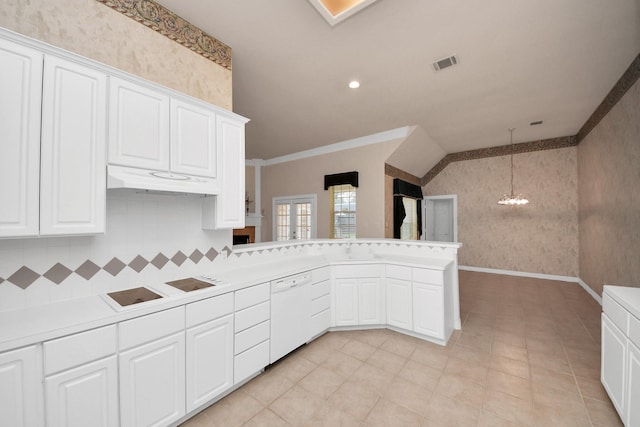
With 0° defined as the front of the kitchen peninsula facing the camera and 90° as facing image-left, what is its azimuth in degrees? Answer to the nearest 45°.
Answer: approximately 315°

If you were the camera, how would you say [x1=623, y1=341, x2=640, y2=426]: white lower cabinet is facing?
facing to the left of the viewer

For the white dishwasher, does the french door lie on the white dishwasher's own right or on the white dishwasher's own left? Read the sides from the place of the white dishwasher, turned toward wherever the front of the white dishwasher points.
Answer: on the white dishwasher's own left

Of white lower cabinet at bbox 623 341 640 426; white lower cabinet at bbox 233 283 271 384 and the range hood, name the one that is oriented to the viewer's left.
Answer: white lower cabinet at bbox 623 341 640 426

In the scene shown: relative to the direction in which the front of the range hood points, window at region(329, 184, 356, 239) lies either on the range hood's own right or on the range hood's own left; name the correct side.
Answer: on the range hood's own left
